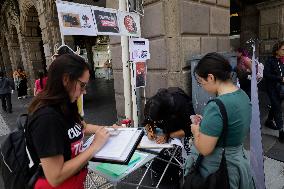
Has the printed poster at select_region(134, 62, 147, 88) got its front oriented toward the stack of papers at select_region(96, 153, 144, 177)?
yes

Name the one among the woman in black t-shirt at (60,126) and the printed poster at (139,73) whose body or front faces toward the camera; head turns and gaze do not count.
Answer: the printed poster

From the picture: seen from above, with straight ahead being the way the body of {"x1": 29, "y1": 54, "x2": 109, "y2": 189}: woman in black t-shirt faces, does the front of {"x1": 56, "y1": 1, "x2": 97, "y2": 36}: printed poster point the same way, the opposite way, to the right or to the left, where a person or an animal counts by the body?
to the right

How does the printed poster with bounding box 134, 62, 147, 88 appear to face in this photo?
toward the camera

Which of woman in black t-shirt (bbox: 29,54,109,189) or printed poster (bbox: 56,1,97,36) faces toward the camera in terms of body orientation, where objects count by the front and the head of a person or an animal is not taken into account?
the printed poster

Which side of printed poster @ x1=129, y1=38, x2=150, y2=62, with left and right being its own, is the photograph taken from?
front

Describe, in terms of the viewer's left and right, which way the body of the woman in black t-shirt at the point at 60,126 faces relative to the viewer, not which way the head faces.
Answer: facing to the right of the viewer

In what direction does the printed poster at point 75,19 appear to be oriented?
toward the camera

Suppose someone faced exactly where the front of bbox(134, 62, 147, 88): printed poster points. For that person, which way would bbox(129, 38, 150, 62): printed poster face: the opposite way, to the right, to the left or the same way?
the same way

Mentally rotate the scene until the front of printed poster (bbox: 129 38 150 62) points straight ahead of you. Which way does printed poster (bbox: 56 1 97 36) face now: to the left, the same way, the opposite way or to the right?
the same way

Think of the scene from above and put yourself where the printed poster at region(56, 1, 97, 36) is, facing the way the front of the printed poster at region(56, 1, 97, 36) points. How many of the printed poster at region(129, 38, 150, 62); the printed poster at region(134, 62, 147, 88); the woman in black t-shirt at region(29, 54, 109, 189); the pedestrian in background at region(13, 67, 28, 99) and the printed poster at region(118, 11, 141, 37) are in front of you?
1

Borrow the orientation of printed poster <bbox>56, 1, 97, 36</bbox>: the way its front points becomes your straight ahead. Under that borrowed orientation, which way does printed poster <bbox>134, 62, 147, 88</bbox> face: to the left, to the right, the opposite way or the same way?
the same way

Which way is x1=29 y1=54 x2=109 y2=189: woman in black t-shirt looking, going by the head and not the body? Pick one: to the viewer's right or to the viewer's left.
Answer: to the viewer's right

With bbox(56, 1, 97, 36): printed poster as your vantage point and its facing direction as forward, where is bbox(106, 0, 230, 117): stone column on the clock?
The stone column is roughly at 8 o'clock from the printed poster.

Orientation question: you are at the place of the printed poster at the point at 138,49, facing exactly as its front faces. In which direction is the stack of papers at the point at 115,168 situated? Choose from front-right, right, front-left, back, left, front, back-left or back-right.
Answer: front

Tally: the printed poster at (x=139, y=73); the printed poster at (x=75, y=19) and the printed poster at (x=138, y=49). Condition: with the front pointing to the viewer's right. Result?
0

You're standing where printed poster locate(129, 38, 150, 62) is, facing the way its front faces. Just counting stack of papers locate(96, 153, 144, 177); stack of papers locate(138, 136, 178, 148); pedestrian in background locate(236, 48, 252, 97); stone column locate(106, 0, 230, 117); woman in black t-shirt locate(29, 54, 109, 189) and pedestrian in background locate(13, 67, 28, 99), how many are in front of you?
3

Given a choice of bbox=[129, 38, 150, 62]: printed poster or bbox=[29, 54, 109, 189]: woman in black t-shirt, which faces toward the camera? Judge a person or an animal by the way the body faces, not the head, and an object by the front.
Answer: the printed poster

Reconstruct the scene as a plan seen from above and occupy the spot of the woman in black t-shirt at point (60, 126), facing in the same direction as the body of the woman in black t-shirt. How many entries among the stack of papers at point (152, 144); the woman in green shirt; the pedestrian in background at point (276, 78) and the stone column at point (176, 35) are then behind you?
0
